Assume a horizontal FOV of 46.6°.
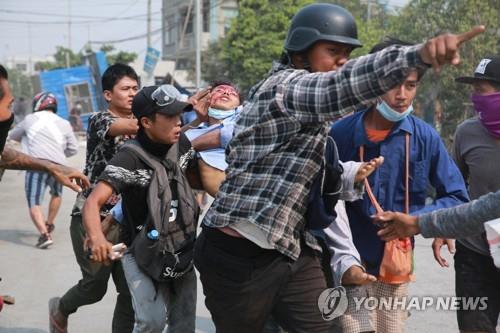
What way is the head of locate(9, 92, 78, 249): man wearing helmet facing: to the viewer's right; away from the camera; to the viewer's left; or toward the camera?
away from the camera

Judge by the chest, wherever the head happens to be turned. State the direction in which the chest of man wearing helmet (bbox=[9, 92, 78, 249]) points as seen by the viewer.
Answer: away from the camera

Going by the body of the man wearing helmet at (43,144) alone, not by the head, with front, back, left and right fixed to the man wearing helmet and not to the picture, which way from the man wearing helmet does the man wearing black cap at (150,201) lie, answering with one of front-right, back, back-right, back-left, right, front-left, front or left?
back

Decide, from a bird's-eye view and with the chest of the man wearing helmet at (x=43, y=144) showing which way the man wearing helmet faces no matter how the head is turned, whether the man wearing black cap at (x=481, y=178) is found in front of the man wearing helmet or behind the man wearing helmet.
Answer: behind

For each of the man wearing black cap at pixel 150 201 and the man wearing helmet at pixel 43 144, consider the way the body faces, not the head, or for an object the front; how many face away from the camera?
1

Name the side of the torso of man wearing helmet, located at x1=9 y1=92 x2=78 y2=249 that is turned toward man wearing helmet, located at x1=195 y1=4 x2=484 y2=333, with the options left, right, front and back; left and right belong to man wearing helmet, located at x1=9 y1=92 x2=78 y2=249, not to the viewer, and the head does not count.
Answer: back

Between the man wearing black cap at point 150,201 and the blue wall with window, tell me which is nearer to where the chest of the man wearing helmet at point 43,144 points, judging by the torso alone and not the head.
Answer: the blue wall with window

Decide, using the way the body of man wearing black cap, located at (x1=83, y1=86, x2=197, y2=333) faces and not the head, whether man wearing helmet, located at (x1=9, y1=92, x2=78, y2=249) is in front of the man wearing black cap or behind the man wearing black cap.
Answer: behind

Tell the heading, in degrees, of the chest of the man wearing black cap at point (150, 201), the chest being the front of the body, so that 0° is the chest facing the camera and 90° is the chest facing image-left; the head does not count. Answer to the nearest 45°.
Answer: approximately 315°

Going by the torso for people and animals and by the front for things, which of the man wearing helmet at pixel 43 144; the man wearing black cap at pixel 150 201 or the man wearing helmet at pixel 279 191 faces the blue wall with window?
the man wearing helmet at pixel 43 144

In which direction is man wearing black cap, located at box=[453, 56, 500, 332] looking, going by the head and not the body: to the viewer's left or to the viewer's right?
to the viewer's left

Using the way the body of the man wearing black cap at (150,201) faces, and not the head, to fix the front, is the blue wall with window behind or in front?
behind
